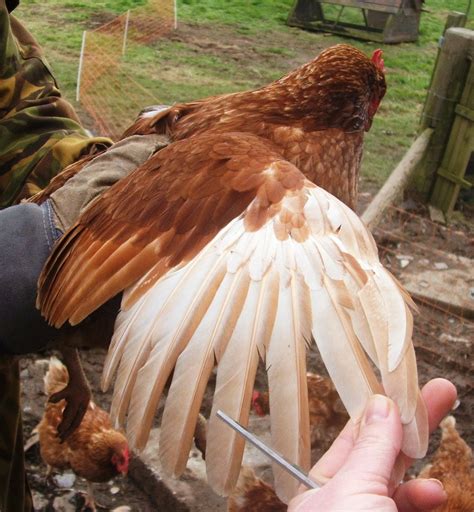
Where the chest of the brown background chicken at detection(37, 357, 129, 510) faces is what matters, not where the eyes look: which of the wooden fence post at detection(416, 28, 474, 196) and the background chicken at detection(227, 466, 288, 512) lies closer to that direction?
the background chicken

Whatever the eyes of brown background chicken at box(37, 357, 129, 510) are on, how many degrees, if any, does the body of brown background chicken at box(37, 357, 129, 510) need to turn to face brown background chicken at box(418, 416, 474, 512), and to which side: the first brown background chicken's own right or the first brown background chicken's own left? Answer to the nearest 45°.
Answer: approximately 45° to the first brown background chicken's own left

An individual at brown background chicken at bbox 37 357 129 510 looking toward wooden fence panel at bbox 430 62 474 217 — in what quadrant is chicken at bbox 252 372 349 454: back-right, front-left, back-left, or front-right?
front-right

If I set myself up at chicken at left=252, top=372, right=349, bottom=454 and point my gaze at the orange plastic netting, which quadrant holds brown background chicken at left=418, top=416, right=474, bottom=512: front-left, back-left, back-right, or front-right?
back-right

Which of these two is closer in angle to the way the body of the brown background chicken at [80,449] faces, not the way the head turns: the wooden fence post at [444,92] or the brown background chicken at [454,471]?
the brown background chicken

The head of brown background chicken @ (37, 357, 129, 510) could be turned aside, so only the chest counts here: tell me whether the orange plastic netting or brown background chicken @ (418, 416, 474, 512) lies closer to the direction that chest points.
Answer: the brown background chicken

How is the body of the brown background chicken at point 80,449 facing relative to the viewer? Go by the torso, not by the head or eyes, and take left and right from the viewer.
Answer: facing the viewer and to the right of the viewer

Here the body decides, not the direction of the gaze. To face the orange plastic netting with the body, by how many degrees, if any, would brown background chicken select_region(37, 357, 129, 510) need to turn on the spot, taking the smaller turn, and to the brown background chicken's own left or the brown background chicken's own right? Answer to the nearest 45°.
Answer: approximately 135° to the brown background chicken's own left

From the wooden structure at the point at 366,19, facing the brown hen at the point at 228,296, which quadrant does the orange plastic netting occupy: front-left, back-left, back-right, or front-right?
front-right

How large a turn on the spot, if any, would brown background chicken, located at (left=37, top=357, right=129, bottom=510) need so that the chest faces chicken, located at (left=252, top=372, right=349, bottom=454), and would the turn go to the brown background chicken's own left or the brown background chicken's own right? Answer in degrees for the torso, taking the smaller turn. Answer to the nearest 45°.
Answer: approximately 45° to the brown background chicken's own left

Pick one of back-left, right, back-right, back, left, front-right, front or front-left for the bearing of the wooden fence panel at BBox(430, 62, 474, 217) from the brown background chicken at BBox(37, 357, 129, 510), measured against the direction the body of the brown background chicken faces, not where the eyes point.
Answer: left

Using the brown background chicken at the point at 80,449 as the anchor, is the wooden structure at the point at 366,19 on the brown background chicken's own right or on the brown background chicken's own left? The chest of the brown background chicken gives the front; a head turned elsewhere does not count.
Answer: on the brown background chicken's own left

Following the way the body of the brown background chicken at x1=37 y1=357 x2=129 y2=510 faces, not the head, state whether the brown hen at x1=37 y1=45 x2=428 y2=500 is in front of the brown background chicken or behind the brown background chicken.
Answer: in front

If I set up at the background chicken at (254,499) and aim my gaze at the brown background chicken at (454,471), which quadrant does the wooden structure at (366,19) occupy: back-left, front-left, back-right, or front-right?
front-left

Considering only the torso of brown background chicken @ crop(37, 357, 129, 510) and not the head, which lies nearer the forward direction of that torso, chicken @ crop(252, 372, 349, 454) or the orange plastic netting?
the chicken
